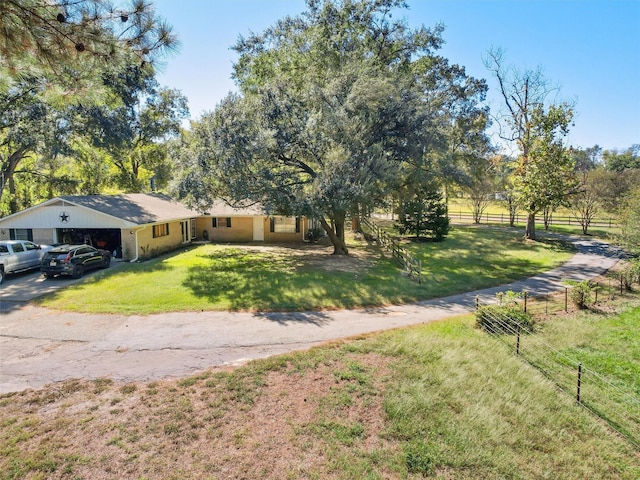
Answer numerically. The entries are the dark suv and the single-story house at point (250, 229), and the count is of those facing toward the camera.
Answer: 1

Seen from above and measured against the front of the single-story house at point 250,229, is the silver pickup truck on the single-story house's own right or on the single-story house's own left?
on the single-story house's own right

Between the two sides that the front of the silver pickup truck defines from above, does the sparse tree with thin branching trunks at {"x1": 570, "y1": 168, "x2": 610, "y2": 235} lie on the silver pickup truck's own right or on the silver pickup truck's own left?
on the silver pickup truck's own right

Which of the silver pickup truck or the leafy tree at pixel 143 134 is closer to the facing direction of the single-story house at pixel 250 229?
the silver pickup truck

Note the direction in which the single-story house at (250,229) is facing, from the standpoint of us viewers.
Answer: facing the viewer

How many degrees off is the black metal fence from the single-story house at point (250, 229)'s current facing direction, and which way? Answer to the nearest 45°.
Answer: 0° — it already faces it

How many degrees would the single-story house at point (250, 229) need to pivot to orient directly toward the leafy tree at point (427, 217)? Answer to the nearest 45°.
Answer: approximately 90° to its left

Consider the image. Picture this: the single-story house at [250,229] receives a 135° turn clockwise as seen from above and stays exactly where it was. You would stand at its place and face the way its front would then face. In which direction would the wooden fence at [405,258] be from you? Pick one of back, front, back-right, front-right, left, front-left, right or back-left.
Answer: back
